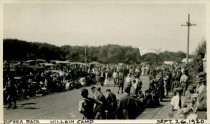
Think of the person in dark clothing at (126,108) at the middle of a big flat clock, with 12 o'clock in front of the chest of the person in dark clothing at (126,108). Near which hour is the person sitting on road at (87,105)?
the person sitting on road at (87,105) is roughly at 9 o'clock from the person in dark clothing at (126,108).

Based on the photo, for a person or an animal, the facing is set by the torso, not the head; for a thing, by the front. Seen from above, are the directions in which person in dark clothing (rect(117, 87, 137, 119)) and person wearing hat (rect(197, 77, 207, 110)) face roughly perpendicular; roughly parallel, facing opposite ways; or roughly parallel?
roughly perpendicular

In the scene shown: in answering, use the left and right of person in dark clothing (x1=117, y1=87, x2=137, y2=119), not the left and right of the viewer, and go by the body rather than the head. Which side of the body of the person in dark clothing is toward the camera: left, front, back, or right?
back

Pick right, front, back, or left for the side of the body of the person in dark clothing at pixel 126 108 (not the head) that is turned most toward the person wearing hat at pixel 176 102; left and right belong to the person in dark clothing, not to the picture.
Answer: right

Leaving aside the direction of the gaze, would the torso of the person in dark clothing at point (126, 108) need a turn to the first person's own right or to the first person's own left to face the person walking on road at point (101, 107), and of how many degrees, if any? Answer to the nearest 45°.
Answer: approximately 90° to the first person's own left

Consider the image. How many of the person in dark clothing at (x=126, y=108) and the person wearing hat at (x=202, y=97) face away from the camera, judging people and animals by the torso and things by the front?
1

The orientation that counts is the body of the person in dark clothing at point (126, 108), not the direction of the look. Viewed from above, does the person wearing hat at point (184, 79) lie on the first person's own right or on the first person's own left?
on the first person's own right

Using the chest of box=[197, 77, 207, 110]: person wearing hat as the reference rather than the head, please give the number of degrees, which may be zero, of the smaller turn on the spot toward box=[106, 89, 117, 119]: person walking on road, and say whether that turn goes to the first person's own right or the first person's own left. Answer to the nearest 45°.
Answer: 0° — they already face them

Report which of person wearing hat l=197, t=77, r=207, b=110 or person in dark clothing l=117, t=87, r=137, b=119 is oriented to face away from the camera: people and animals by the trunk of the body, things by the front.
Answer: the person in dark clothing

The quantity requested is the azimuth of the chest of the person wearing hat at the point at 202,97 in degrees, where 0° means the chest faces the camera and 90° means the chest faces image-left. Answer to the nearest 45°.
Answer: approximately 90°
